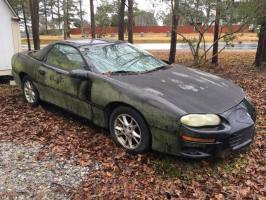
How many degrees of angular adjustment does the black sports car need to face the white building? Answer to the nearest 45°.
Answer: approximately 180°

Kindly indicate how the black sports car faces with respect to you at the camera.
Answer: facing the viewer and to the right of the viewer
